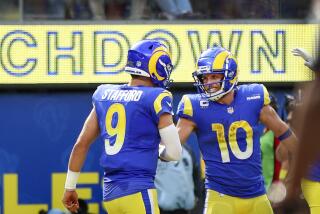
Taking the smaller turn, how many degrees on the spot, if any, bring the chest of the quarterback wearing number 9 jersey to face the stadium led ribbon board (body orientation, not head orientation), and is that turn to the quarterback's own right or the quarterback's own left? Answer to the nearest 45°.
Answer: approximately 45° to the quarterback's own left

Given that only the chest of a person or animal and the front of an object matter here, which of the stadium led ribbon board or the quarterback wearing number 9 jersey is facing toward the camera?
the stadium led ribbon board

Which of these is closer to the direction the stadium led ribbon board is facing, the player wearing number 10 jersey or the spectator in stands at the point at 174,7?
the player wearing number 10 jersey

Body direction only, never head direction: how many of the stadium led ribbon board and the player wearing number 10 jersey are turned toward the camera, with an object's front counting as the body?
2

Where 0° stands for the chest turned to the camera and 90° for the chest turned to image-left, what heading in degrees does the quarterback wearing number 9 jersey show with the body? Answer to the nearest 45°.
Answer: approximately 225°

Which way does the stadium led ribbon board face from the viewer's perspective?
toward the camera

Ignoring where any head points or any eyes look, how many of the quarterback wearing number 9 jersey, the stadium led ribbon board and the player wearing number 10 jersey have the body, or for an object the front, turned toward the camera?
2

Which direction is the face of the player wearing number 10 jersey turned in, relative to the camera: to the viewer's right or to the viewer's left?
to the viewer's left

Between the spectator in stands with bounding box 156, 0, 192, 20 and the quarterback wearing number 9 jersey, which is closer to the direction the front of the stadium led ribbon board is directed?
the quarterback wearing number 9 jersey
